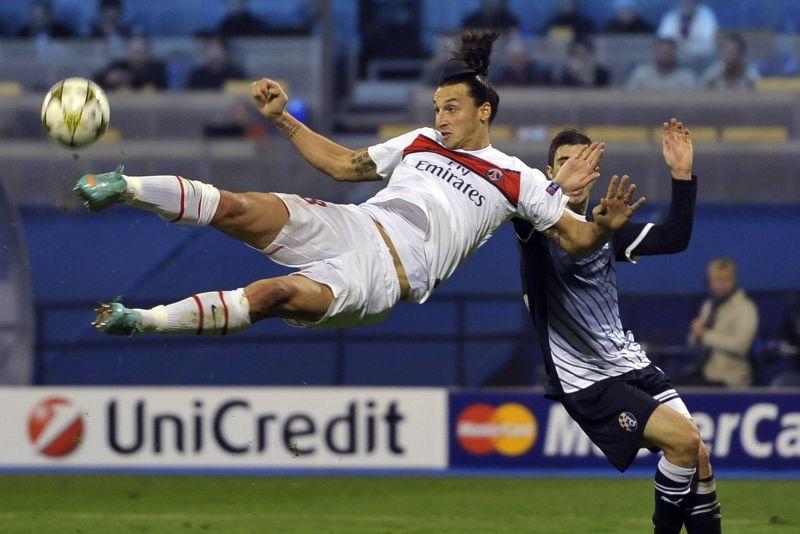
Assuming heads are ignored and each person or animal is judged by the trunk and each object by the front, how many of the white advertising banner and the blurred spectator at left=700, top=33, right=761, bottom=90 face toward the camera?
2

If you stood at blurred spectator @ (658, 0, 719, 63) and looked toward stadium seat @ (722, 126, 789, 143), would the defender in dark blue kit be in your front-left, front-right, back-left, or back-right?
front-right

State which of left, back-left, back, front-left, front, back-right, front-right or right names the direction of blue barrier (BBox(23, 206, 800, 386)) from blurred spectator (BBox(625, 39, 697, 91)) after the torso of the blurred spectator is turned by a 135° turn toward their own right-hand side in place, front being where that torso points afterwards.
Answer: left

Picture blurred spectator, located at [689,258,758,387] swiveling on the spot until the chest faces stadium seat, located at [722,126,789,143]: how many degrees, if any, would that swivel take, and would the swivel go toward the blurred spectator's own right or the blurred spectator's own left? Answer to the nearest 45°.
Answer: approximately 135° to the blurred spectator's own right

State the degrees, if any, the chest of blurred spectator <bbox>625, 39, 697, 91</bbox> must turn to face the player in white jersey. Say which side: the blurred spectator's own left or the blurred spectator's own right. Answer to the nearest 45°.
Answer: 0° — they already face them

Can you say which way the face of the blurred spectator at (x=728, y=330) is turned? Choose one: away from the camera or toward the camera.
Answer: toward the camera

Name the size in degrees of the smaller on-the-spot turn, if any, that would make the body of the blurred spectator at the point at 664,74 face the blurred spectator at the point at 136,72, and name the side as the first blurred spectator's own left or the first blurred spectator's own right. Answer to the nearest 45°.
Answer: approximately 90° to the first blurred spectator's own right

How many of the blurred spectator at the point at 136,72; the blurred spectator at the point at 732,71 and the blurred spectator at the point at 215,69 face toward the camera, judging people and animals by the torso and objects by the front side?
3

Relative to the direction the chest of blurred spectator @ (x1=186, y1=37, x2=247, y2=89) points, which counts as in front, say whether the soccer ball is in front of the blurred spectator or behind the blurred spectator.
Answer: in front

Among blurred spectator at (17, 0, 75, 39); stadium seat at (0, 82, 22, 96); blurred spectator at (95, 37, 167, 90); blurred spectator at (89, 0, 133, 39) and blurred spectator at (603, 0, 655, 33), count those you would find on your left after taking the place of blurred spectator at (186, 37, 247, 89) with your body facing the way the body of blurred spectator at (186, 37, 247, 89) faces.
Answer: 1

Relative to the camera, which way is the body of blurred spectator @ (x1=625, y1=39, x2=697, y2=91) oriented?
toward the camera

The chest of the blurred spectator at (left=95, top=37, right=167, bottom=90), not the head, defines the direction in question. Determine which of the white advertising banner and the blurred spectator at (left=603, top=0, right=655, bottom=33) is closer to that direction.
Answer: the white advertising banner

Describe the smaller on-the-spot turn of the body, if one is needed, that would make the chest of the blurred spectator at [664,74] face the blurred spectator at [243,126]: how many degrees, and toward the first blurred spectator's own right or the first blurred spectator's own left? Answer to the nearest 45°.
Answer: approximately 90° to the first blurred spectator's own right

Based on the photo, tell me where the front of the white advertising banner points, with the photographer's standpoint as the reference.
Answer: facing the viewer

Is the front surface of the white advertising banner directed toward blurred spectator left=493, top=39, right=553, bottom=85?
no

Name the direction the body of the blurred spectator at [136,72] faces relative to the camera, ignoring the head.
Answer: toward the camera

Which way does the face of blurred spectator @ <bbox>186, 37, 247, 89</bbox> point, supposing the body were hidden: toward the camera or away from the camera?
toward the camera

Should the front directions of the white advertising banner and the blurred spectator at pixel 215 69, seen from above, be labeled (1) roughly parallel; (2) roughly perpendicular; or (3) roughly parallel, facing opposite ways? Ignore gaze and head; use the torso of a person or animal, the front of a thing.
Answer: roughly parallel

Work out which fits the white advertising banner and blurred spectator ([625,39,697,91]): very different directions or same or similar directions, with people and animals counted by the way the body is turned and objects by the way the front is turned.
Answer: same or similar directions

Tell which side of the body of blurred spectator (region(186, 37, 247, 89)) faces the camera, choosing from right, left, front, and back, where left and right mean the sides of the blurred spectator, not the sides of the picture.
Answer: front
